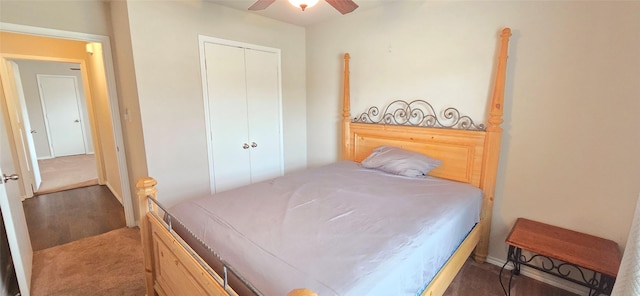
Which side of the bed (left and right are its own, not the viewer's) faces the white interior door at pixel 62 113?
right

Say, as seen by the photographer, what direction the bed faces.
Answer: facing the viewer and to the left of the viewer

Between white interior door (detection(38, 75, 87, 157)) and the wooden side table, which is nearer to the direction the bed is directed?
the white interior door

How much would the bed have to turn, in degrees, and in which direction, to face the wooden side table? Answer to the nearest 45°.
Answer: approximately 135° to its left
